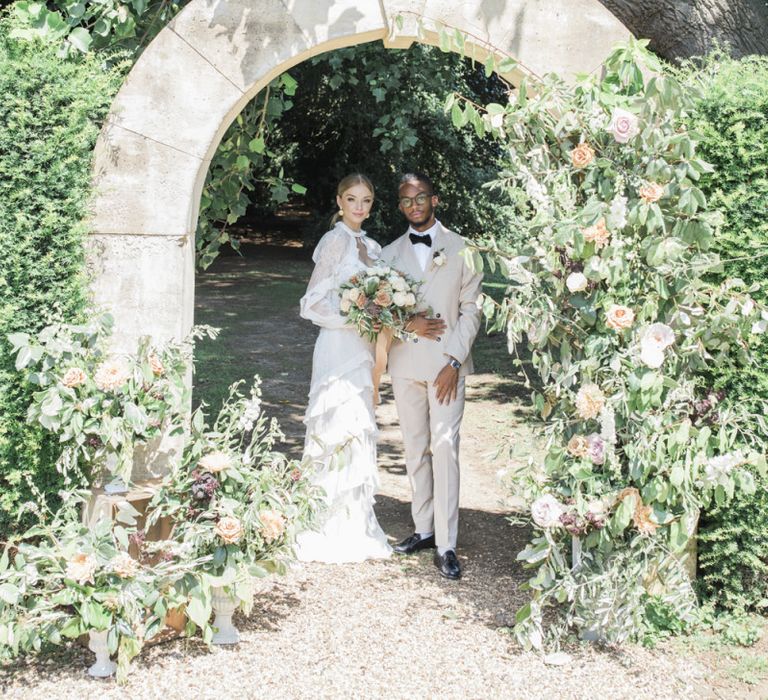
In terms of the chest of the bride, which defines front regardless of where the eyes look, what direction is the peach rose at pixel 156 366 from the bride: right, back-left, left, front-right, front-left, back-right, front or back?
right

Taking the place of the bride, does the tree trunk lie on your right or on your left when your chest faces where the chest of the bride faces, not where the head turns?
on your left

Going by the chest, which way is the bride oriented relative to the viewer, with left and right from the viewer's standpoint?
facing the viewer and to the right of the viewer

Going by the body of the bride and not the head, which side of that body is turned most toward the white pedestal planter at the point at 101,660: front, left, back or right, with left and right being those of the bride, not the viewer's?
right

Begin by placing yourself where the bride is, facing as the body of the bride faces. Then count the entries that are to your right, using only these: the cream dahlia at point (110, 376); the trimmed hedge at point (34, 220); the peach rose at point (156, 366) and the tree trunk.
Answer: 3

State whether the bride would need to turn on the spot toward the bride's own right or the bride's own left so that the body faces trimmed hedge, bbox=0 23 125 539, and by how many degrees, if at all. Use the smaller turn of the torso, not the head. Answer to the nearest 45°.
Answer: approximately 90° to the bride's own right

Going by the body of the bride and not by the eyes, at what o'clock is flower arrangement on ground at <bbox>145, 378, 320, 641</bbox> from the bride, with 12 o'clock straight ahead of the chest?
The flower arrangement on ground is roughly at 2 o'clock from the bride.

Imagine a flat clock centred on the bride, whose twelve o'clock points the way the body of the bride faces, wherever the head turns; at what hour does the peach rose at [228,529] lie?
The peach rose is roughly at 2 o'clock from the bride.

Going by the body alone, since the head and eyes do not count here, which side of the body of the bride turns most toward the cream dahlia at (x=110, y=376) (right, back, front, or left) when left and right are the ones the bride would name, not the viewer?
right
